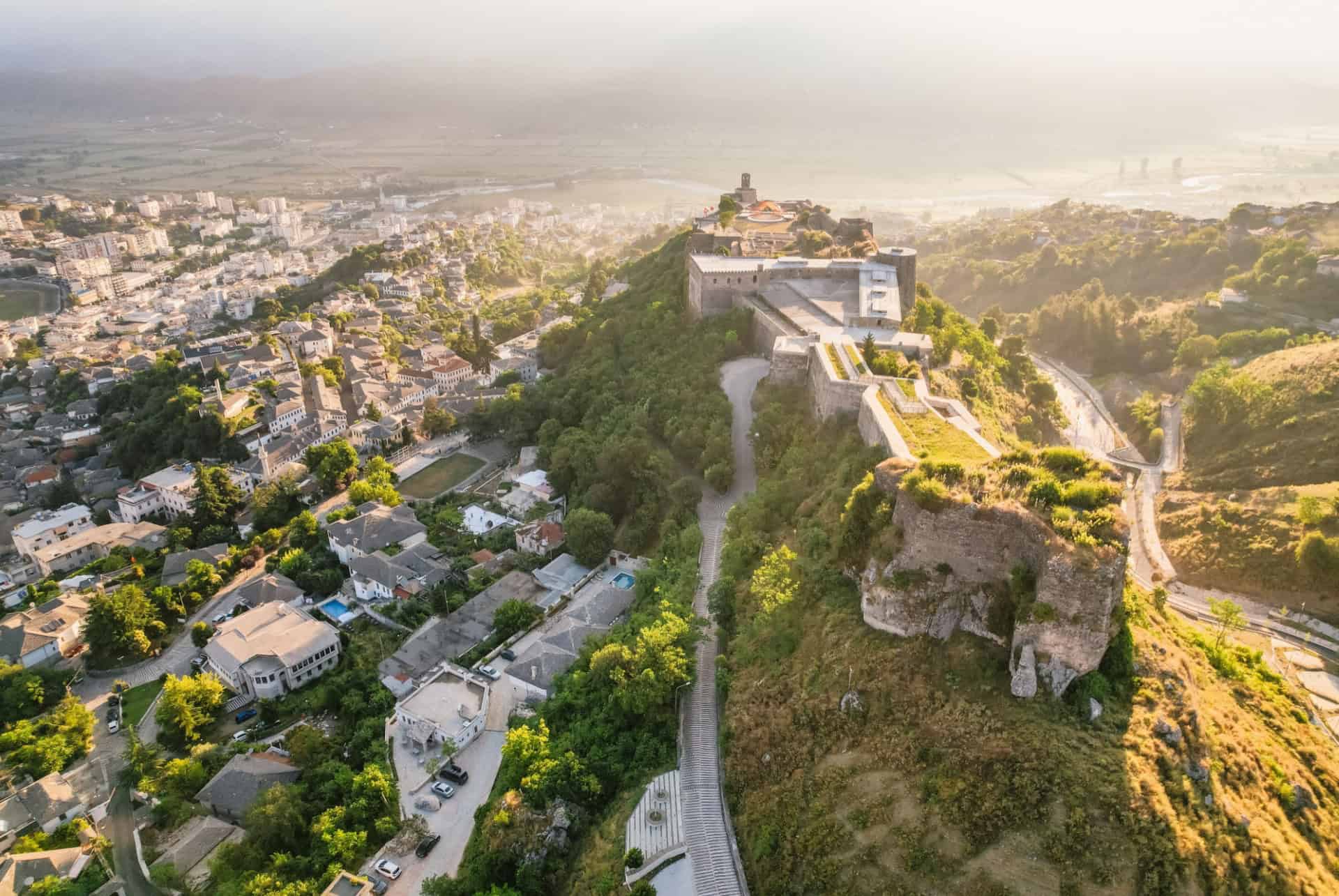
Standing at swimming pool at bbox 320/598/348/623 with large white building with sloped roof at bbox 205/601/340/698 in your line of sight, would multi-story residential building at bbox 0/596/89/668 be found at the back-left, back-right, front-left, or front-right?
front-right

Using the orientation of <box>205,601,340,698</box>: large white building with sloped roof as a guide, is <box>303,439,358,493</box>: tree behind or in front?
behind

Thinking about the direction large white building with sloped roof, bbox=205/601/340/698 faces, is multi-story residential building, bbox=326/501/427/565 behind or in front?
behind

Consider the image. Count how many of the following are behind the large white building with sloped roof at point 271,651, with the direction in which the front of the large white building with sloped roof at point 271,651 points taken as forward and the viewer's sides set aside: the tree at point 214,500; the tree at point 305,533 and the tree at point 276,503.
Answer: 3

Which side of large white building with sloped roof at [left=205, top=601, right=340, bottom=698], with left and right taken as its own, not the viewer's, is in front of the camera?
front

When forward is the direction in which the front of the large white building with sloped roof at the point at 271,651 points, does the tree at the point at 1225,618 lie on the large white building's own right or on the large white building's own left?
on the large white building's own left

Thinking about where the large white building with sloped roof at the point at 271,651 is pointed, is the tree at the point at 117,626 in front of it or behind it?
behind

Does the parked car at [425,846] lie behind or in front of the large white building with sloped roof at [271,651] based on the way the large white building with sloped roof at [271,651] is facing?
in front

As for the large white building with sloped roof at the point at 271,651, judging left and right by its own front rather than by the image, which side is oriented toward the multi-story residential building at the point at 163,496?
back

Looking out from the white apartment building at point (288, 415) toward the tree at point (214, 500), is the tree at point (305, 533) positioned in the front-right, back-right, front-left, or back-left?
front-left

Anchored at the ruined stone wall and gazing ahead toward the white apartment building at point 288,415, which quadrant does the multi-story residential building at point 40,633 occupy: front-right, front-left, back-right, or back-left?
front-left

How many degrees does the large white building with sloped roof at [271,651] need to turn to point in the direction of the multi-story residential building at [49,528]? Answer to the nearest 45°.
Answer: approximately 135° to its right

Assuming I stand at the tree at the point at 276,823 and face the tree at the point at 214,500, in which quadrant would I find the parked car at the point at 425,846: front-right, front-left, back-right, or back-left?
back-right

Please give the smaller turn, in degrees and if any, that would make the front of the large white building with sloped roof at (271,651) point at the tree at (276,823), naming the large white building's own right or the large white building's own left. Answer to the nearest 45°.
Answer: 0° — it already faces it

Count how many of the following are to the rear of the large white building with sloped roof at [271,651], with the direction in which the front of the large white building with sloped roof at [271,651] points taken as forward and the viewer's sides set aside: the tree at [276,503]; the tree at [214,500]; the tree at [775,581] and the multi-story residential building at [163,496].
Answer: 3
